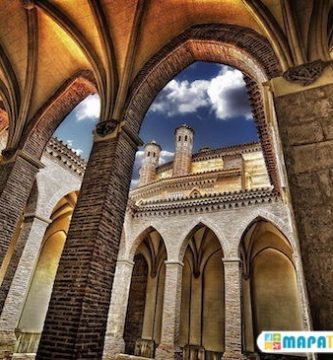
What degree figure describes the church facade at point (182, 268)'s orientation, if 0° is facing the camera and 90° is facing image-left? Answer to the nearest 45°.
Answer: approximately 0°

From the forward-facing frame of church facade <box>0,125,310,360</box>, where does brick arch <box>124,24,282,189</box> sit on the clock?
The brick arch is roughly at 12 o'clock from the church facade.
